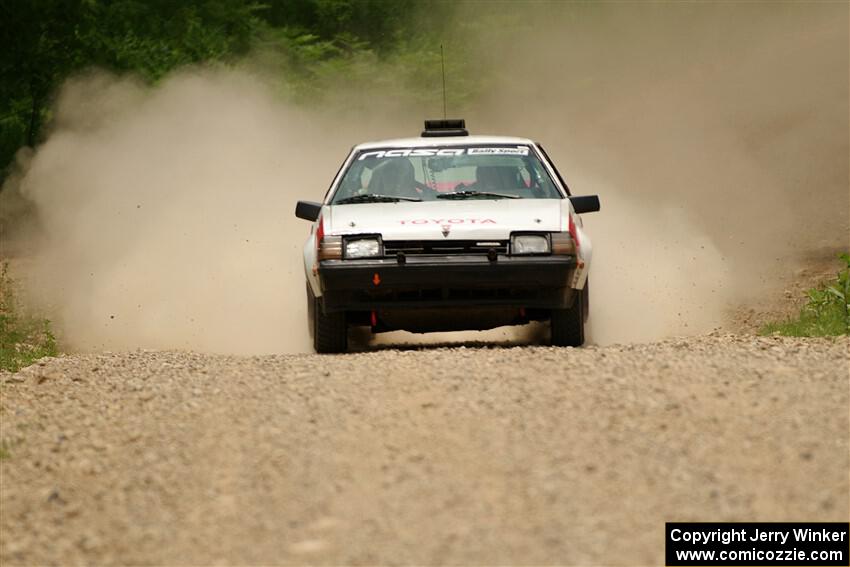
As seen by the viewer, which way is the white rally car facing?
toward the camera
